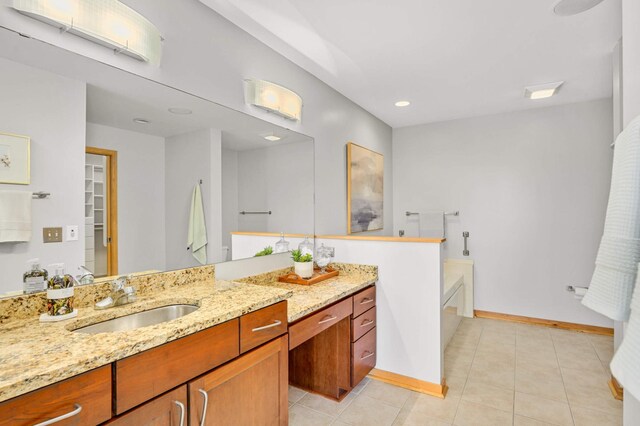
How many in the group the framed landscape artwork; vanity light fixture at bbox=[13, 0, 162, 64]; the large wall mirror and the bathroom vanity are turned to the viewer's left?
0

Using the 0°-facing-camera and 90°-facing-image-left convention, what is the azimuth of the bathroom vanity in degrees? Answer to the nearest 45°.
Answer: approximately 315°

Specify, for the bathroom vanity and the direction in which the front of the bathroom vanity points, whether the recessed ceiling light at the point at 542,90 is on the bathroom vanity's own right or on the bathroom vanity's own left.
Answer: on the bathroom vanity's own left

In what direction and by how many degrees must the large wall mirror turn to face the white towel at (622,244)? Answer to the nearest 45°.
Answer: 0° — it already faces it

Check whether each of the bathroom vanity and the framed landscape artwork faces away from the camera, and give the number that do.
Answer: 0

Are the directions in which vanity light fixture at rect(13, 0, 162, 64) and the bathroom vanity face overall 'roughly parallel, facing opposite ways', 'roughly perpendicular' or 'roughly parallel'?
roughly parallel

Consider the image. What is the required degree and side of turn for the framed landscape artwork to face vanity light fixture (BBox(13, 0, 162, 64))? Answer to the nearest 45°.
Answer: approximately 90° to its right

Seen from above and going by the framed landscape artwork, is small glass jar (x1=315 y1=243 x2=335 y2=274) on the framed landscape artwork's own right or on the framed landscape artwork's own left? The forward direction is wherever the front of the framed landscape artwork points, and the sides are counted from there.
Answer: on the framed landscape artwork's own right

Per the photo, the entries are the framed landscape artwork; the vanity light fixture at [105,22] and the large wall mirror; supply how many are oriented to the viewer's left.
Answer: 0

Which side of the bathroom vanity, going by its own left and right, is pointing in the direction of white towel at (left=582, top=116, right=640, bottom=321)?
front

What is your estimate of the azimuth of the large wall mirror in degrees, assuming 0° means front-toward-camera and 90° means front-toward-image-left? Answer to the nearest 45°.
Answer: approximately 315°

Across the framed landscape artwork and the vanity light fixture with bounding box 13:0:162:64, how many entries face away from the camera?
0
